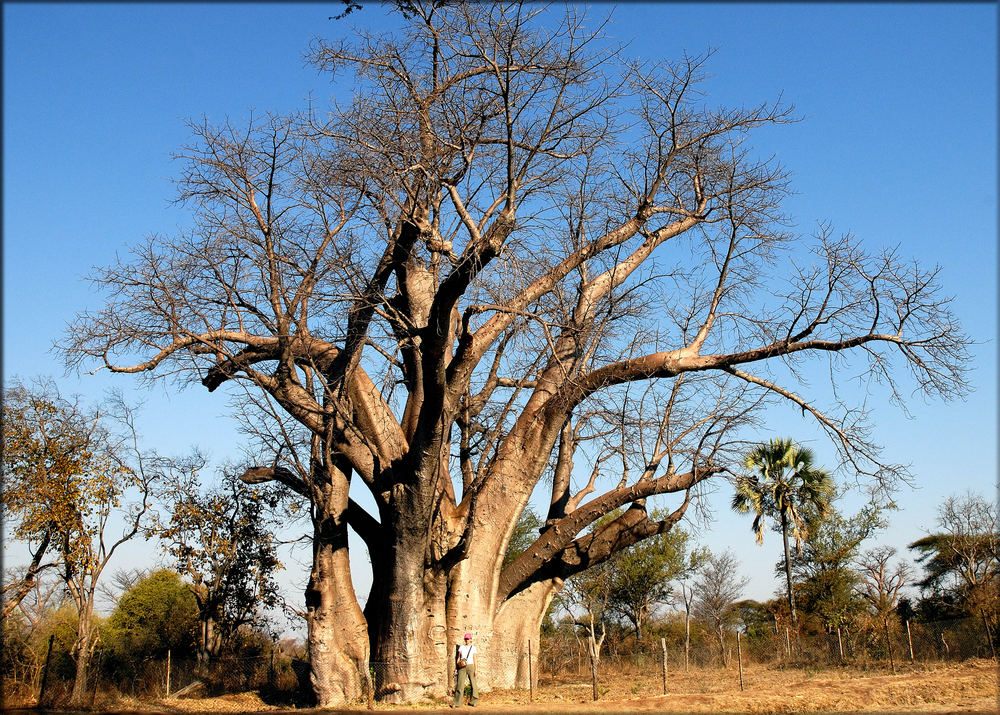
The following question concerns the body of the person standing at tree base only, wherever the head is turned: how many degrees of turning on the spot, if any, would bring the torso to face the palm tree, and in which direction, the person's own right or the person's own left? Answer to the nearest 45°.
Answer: approximately 135° to the person's own left

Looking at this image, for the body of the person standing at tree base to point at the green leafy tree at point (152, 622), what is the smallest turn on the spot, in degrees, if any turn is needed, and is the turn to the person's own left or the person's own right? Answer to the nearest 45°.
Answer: approximately 135° to the person's own right

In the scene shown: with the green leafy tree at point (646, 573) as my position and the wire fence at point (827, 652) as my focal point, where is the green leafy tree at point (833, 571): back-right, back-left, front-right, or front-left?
front-left

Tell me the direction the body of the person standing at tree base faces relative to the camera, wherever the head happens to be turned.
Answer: toward the camera

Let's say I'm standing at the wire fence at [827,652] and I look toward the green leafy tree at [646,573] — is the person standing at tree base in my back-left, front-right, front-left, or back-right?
back-left

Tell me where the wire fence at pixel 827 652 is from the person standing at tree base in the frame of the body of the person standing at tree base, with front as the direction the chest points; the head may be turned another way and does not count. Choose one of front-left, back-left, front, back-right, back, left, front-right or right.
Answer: back-left

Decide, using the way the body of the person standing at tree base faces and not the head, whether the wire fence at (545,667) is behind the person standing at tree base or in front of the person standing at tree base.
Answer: behind

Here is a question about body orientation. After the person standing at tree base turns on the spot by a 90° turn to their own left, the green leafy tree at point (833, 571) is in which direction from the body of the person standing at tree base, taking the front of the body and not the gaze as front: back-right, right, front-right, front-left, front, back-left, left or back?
front-left

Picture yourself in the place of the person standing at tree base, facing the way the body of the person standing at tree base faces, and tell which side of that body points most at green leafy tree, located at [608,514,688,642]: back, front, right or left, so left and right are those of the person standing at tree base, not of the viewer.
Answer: back
